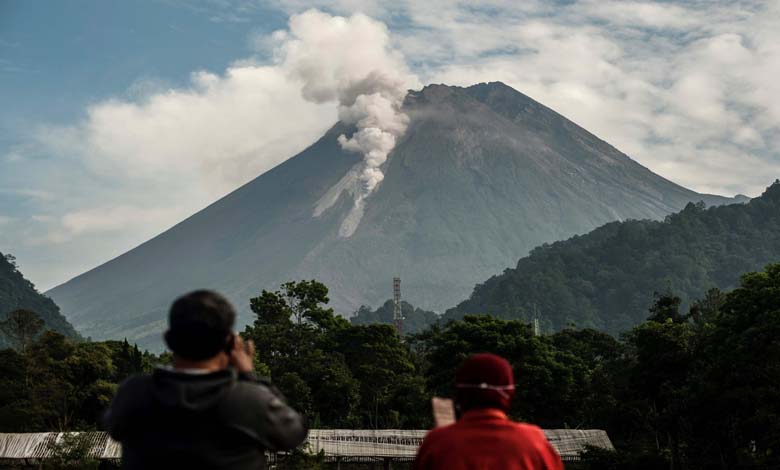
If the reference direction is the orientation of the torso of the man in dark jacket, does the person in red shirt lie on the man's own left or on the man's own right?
on the man's own right

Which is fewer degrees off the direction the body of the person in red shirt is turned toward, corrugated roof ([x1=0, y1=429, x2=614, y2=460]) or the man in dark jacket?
the corrugated roof

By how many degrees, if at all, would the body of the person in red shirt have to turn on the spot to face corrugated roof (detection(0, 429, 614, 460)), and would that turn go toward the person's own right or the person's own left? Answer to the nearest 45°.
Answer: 0° — they already face it

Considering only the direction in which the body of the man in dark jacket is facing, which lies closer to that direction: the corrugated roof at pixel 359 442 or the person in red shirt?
the corrugated roof

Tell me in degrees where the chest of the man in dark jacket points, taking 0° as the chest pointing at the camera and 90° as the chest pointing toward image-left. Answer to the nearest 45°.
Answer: approximately 180°

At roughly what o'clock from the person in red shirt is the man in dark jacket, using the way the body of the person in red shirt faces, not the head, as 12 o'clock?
The man in dark jacket is roughly at 8 o'clock from the person in red shirt.

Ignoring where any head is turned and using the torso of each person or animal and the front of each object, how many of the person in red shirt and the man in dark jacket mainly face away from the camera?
2

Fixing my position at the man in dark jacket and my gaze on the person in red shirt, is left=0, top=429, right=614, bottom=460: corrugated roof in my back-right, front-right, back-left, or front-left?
front-left

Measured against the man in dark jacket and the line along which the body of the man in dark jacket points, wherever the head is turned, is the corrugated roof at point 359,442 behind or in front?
in front

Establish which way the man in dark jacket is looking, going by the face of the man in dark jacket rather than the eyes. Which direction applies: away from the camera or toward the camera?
away from the camera

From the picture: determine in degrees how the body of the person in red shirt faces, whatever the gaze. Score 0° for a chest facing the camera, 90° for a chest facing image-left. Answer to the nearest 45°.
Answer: approximately 180°

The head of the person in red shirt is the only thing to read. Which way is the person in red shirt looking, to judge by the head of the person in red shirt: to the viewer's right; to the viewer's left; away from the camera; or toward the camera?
away from the camera
